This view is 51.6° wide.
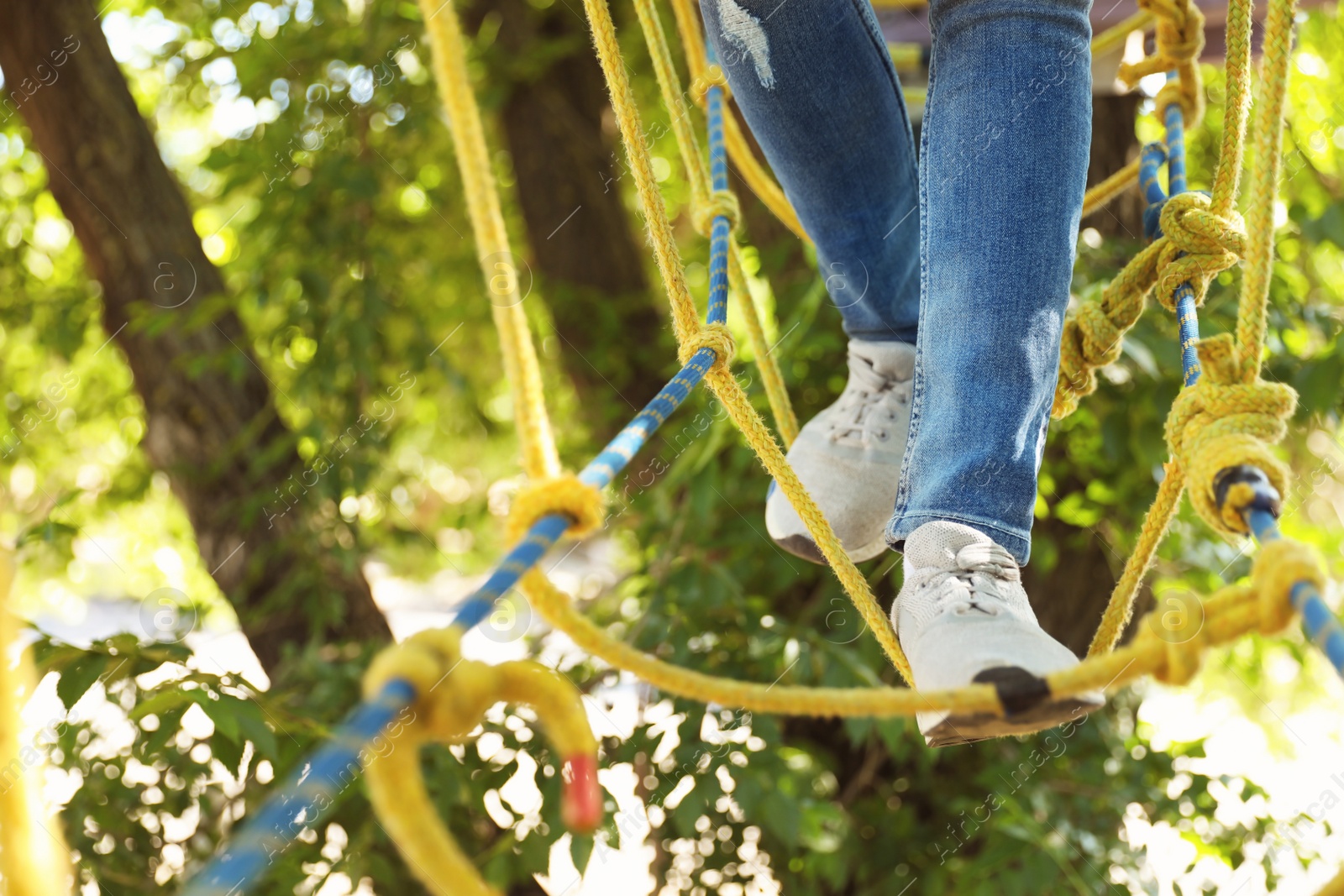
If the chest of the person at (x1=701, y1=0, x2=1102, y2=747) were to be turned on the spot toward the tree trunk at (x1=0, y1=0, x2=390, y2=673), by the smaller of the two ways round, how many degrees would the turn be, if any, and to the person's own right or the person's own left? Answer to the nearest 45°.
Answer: approximately 135° to the person's own right

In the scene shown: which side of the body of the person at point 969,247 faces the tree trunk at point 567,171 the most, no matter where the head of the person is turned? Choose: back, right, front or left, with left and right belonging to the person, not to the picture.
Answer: back

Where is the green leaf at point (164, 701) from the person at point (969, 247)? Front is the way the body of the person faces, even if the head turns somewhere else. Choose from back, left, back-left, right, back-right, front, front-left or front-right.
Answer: right

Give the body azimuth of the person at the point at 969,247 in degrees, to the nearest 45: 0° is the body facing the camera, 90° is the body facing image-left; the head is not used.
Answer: approximately 0°

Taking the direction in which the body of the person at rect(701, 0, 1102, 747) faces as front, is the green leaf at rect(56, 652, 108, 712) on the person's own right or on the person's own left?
on the person's own right
